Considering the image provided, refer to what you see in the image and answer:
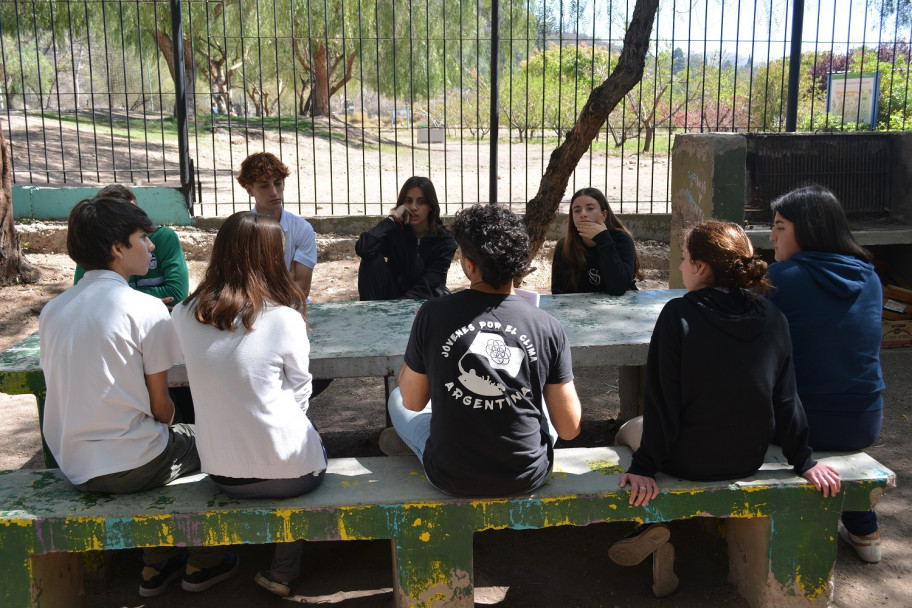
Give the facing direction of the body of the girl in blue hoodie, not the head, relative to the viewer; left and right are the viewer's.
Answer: facing away from the viewer and to the left of the viewer

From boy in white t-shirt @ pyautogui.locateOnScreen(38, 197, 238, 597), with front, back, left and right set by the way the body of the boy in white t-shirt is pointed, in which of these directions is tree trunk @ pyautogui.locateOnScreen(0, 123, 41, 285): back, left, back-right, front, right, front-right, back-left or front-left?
front-left

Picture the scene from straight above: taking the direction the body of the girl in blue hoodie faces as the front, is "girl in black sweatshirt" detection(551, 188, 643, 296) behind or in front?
in front

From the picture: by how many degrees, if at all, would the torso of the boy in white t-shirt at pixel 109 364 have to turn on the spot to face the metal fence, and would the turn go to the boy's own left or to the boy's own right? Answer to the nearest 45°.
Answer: approximately 45° to the boy's own left

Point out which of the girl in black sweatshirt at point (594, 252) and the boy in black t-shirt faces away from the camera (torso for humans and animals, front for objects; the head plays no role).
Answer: the boy in black t-shirt

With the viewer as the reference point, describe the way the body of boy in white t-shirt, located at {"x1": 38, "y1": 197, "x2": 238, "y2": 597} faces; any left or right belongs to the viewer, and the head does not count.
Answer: facing away from the viewer and to the right of the viewer

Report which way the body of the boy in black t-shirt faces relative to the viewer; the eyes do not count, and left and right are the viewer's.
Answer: facing away from the viewer

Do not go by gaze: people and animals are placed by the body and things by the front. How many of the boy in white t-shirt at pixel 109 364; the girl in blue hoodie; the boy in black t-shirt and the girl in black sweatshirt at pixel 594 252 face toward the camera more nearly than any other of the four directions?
1

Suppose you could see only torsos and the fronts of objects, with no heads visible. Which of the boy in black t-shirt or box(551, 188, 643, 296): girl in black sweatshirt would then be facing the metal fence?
the boy in black t-shirt

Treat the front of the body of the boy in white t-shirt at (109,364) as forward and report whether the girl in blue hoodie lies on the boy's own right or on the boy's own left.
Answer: on the boy's own right

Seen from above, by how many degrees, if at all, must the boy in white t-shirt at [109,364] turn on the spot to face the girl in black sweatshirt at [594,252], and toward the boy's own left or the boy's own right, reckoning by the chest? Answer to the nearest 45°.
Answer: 0° — they already face them

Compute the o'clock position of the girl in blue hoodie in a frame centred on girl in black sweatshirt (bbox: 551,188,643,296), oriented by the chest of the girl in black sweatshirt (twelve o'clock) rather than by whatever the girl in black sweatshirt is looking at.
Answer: The girl in blue hoodie is roughly at 11 o'clock from the girl in black sweatshirt.

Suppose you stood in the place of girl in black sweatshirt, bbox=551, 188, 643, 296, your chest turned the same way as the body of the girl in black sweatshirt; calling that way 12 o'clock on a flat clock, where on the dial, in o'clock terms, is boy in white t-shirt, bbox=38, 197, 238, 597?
The boy in white t-shirt is roughly at 1 o'clock from the girl in black sweatshirt.

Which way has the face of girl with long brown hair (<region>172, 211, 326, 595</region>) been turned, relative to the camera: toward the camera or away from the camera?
away from the camera

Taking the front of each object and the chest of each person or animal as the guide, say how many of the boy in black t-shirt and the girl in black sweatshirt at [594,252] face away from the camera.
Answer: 1

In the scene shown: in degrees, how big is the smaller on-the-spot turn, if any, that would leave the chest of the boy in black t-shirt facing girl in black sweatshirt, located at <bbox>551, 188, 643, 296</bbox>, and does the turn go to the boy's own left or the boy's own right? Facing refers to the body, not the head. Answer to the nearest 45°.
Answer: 0° — they already face them

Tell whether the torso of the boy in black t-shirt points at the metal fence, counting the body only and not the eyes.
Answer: yes
